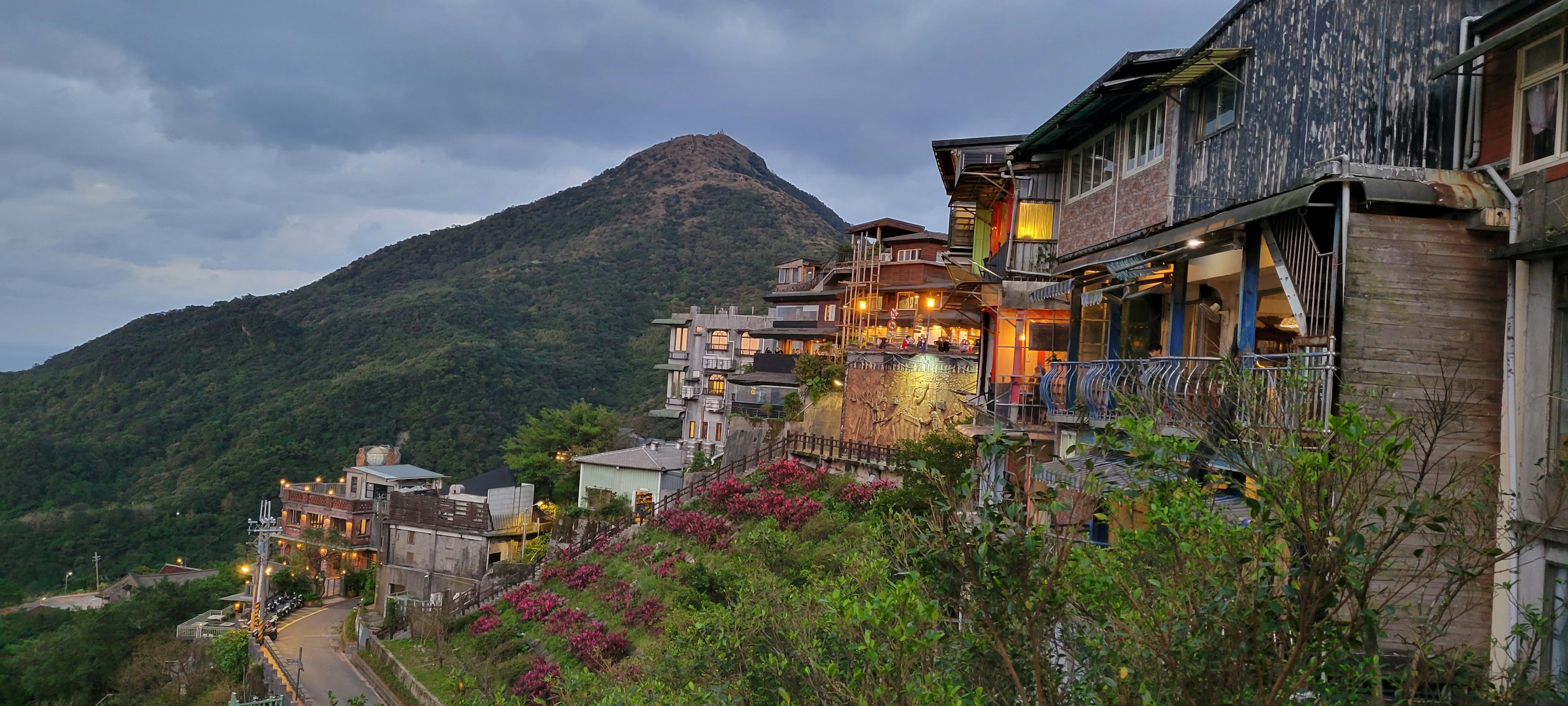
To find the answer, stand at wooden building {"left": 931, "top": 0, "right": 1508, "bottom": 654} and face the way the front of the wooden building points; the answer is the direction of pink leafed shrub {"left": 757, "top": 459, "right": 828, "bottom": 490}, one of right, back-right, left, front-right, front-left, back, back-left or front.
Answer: right

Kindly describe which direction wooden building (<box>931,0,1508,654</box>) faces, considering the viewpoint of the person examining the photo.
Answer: facing the viewer and to the left of the viewer

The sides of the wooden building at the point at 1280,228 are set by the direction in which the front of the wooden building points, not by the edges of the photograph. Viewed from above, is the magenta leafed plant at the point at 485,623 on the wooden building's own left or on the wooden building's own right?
on the wooden building's own right

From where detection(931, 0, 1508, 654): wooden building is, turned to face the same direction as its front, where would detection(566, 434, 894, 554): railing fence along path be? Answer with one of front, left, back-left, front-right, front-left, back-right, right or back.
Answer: right

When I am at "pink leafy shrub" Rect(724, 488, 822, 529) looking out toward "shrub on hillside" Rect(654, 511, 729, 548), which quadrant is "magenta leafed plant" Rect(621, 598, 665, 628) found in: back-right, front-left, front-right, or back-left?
front-left

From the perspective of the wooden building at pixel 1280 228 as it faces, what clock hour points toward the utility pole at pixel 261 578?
The utility pole is roughly at 2 o'clock from the wooden building.

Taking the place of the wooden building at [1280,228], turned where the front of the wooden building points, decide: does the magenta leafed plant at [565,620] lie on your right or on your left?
on your right

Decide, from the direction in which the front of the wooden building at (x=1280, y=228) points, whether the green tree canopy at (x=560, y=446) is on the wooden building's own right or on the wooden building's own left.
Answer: on the wooden building's own right

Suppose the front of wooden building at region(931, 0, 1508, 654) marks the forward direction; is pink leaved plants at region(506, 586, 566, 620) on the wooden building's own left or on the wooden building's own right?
on the wooden building's own right

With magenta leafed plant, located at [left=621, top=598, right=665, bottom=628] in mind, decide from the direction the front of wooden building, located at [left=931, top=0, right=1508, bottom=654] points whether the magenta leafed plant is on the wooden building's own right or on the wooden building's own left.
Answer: on the wooden building's own right

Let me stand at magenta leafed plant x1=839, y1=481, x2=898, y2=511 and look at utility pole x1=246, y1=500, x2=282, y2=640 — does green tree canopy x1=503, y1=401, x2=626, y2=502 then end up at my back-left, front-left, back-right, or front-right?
front-right

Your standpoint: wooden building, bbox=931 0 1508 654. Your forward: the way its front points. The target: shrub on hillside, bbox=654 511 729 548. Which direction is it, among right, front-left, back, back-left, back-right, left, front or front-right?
right
